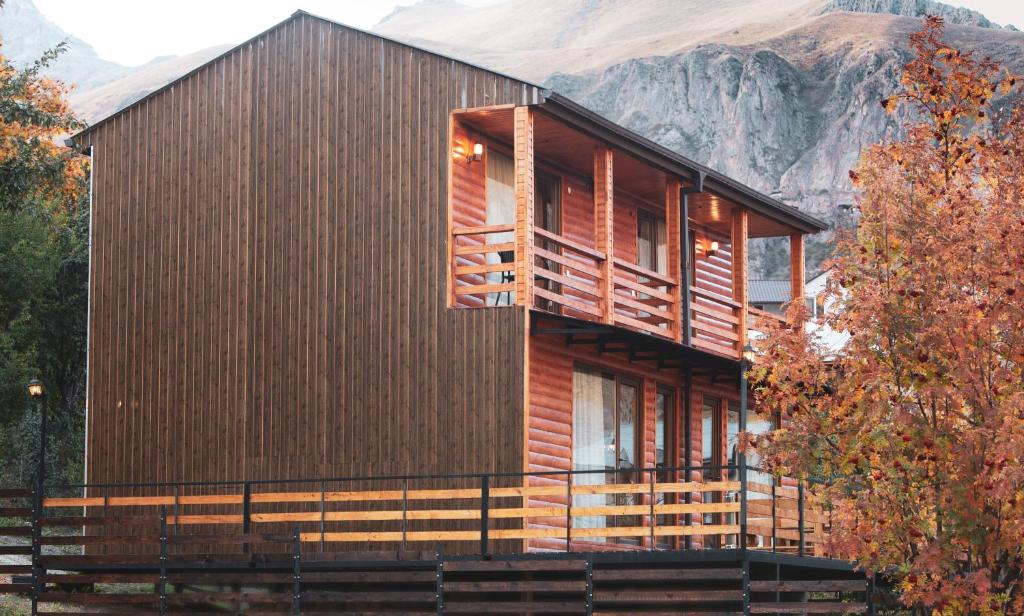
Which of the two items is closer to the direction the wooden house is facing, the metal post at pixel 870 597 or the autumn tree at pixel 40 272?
the metal post

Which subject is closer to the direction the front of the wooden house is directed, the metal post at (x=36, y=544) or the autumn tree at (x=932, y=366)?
the autumn tree

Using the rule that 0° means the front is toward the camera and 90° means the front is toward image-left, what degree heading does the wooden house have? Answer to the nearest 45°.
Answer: approximately 315°

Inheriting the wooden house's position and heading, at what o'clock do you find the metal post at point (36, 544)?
The metal post is roughly at 4 o'clock from the wooden house.

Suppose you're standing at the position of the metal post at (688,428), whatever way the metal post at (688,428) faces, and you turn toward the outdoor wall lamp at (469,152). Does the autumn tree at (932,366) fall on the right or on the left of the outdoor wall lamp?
left

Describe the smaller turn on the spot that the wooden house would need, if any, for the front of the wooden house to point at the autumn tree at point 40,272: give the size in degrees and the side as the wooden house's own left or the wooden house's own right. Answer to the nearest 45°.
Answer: approximately 180°

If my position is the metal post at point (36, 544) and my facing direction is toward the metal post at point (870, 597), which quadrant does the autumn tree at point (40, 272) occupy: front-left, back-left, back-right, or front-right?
back-left
